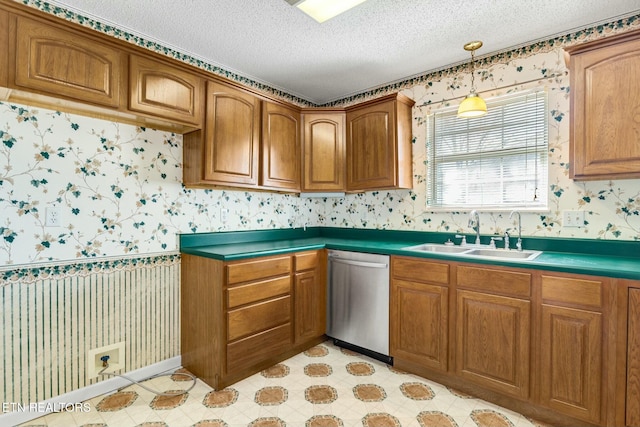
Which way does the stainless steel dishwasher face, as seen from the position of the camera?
facing the viewer and to the left of the viewer

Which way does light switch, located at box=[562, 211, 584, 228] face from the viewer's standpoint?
toward the camera

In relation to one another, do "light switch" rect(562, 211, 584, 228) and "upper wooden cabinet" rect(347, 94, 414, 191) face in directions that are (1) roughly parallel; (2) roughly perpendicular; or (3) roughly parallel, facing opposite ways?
roughly parallel

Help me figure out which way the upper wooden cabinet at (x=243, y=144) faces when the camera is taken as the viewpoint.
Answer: facing the viewer and to the right of the viewer

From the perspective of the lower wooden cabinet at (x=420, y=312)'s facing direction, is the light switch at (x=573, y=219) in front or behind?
behind

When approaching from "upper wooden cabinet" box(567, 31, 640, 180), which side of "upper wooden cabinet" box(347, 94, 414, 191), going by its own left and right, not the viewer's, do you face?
left
